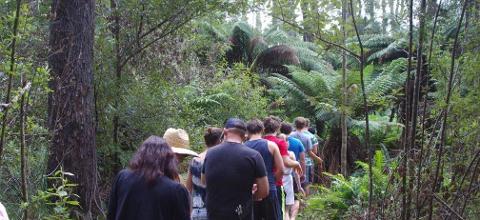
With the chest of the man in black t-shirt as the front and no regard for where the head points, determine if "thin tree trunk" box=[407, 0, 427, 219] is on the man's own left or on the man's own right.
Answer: on the man's own right

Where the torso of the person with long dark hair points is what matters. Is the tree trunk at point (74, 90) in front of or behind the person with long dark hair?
in front

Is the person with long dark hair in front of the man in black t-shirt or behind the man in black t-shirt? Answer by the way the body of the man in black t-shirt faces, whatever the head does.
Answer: behind

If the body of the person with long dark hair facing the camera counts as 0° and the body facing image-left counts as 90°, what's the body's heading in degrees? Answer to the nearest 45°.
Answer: approximately 180°

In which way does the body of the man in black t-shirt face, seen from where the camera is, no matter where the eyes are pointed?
away from the camera

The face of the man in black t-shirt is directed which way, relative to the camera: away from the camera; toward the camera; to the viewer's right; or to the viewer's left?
away from the camera

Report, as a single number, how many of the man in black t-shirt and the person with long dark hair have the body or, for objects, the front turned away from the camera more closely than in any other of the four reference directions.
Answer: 2

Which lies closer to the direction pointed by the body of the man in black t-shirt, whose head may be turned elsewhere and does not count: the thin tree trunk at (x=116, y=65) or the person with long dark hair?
the thin tree trunk

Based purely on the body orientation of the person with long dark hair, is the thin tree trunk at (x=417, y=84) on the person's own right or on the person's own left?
on the person's own right
